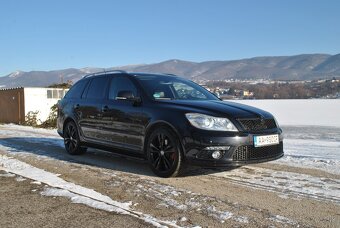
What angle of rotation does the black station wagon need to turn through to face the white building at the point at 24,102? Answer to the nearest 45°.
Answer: approximately 180°

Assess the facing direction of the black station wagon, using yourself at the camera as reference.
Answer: facing the viewer and to the right of the viewer
